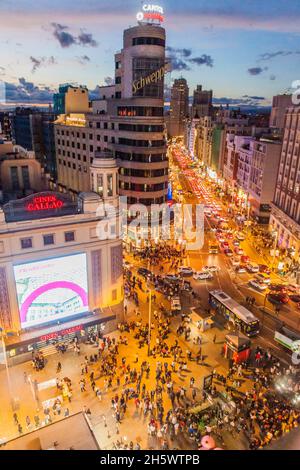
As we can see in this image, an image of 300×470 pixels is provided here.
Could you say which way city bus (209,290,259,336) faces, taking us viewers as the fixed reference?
facing the viewer and to the right of the viewer

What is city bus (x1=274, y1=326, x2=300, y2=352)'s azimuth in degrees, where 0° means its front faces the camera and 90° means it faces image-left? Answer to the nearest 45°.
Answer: approximately 315°

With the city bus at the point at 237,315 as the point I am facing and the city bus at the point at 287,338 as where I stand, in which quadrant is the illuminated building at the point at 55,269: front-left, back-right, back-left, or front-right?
front-left

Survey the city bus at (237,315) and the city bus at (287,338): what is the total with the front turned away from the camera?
0

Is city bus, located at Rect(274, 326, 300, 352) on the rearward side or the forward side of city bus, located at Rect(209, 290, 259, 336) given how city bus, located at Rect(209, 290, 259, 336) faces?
on the forward side

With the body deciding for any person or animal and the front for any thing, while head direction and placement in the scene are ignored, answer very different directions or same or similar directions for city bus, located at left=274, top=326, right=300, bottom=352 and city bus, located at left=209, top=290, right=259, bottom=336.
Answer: same or similar directions

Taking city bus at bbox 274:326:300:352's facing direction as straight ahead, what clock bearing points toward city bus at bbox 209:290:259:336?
city bus at bbox 209:290:259:336 is roughly at 5 o'clock from city bus at bbox 274:326:300:352.

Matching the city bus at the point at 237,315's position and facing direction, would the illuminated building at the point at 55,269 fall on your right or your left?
on your right

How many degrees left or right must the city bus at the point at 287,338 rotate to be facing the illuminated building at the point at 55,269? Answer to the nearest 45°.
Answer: approximately 135° to its right

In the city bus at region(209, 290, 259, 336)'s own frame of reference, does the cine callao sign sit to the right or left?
on its right

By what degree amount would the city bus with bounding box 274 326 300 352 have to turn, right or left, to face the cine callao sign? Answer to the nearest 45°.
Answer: approximately 135° to its right
